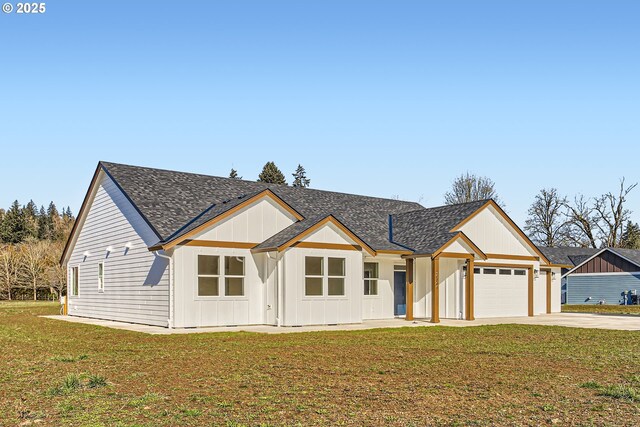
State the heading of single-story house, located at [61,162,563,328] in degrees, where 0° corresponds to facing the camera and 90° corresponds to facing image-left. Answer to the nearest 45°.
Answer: approximately 315°

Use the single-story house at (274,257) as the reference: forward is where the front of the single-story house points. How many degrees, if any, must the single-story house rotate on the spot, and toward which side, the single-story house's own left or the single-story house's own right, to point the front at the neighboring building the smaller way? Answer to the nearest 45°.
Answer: approximately 90° to the single-story house's own left
